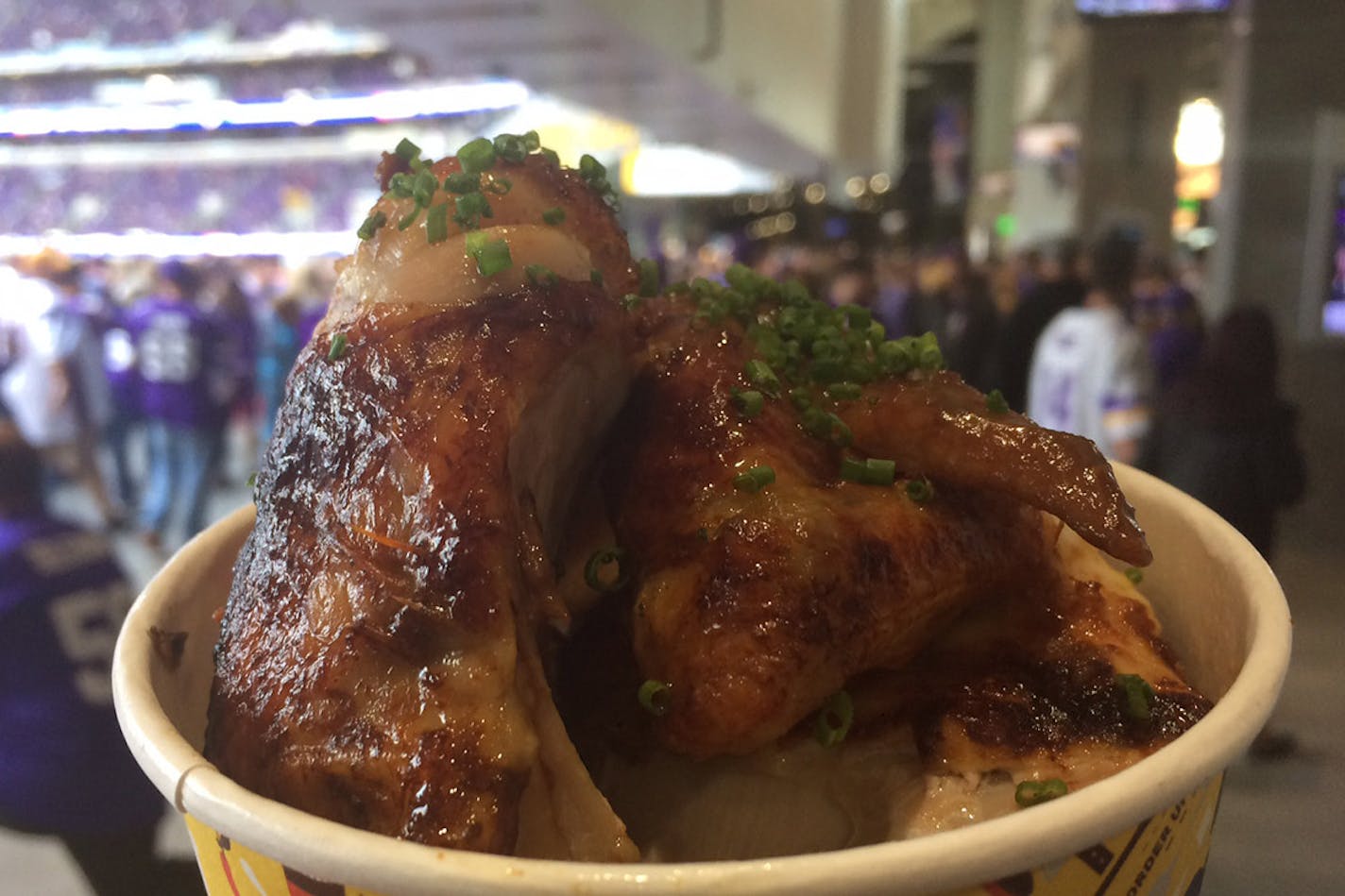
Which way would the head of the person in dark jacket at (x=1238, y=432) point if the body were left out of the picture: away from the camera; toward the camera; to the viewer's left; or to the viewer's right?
away from the camera

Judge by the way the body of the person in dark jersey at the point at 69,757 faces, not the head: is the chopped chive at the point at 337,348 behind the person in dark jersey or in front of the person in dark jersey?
behind

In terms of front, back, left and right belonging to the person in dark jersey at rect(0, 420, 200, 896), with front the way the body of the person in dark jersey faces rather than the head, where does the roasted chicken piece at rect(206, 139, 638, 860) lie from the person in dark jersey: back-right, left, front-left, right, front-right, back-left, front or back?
back

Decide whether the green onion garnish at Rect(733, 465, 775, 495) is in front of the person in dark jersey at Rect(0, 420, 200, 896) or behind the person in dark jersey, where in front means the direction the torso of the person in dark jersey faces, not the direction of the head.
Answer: behind

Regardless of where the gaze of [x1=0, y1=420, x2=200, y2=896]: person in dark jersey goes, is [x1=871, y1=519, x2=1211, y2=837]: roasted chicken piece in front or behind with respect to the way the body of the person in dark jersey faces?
behind

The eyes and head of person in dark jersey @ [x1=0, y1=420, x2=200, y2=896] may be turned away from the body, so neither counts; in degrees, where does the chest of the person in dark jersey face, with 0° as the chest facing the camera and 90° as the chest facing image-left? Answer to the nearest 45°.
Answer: approximately 180°

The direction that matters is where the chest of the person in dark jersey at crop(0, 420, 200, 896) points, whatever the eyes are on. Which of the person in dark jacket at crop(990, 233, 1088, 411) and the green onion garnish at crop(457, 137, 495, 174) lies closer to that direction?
the person in dark jacket

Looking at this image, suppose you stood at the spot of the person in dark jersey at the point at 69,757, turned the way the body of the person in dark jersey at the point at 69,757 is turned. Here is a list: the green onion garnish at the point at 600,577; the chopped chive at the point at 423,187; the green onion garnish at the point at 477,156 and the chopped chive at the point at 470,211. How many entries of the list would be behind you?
4

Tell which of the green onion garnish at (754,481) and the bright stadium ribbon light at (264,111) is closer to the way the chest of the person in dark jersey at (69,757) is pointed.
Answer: the bright stadium ribbon light

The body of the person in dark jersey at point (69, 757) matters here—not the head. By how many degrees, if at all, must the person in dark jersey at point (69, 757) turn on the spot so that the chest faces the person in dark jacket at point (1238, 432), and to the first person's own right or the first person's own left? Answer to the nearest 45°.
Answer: approximately 90° to the first person's own right
